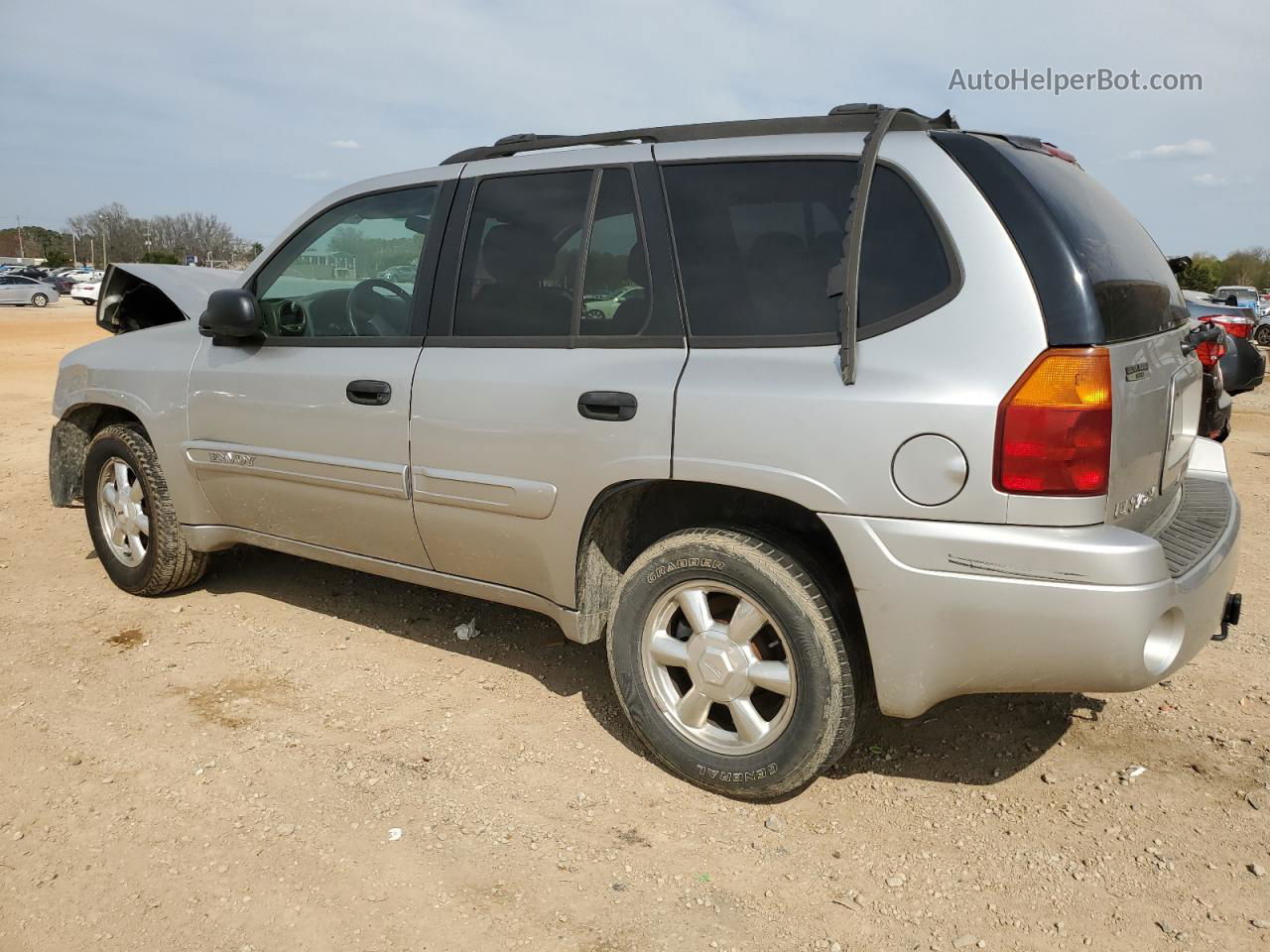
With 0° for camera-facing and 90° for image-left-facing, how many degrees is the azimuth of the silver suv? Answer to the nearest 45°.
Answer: approximately 135°

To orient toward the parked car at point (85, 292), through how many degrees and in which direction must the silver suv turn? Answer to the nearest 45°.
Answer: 0° — it already faces it

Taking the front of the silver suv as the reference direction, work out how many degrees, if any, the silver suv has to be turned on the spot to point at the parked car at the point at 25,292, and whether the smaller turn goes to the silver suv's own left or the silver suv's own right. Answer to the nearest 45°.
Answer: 0° — it already faces it
